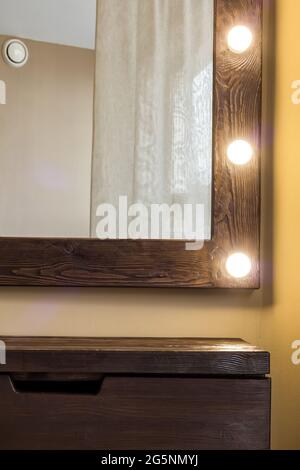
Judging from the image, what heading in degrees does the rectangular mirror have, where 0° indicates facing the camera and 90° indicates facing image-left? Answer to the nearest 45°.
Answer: approximately 0°
